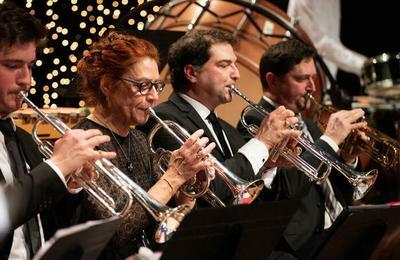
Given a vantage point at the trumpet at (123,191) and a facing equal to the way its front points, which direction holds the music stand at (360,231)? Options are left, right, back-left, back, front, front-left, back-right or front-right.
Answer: front-left

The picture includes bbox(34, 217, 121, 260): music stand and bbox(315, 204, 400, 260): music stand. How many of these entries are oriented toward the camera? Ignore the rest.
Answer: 0

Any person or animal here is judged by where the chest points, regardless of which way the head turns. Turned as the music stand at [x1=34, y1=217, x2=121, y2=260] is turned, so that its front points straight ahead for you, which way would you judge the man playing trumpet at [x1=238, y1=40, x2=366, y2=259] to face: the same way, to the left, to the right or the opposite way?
the opposite way

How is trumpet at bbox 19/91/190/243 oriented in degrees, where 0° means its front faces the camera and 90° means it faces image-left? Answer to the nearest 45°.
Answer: approximately 315°

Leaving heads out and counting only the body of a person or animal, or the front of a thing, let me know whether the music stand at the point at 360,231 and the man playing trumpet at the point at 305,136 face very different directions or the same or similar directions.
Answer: very different directions

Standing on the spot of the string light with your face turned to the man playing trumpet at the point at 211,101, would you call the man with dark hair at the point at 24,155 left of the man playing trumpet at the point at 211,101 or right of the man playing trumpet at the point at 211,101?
right

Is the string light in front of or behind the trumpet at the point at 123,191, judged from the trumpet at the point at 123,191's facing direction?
behind

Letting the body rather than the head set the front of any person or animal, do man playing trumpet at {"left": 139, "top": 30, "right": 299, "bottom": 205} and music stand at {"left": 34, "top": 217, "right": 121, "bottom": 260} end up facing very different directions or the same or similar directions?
very different directions

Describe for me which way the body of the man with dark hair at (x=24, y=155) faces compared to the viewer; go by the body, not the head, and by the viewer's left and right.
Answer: facing the viewer and to the right of the viewer
